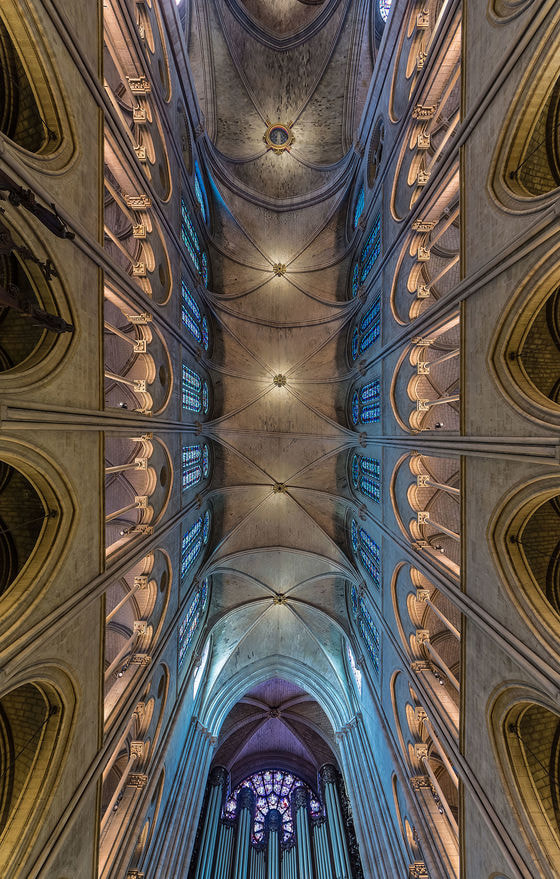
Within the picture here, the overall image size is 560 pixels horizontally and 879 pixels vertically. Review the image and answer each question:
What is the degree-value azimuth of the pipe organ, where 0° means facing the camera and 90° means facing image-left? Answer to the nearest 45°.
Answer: approximately 0°

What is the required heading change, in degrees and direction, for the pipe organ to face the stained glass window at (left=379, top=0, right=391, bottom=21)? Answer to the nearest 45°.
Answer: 0° — it already faces it
